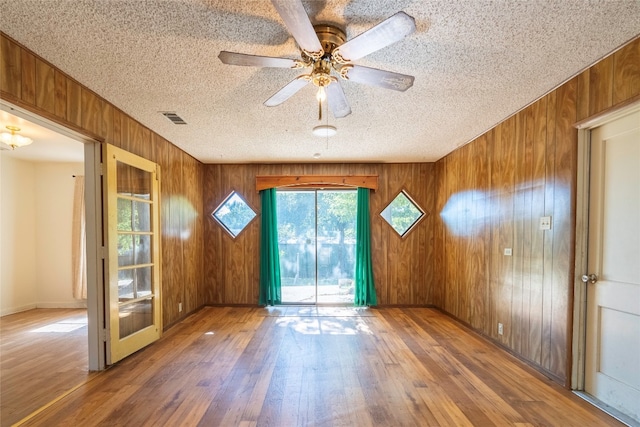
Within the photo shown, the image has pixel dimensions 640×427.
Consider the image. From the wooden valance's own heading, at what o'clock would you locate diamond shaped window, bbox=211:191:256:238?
The diamond shaped window is roughly at 3 o'clock from the wooden valance.

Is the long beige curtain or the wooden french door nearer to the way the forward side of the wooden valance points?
the wooden french door

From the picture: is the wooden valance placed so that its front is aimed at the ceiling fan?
yes

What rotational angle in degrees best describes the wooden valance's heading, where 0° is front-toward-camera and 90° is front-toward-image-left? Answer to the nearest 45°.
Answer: approximately 0°

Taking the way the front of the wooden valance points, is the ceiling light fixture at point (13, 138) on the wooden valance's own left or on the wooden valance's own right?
on the wooden valance's own right

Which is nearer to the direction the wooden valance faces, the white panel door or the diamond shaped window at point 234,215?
the white panel door
